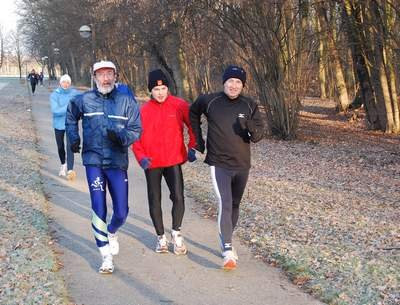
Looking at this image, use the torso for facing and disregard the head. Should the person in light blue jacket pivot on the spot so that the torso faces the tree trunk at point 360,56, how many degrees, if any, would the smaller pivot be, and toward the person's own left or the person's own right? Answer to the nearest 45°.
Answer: approximately 135° to the person's own left

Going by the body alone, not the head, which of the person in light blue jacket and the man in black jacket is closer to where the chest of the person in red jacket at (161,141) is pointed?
the man in black jacket

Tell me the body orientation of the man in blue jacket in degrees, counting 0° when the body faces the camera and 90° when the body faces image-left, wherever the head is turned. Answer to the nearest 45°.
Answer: approximately 0°

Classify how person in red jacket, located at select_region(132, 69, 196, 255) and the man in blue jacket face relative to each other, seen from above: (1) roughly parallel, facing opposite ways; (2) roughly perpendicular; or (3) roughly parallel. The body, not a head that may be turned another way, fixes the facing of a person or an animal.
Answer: roughly parallel

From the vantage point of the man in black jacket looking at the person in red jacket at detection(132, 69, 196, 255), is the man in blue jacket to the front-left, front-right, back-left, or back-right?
front-left

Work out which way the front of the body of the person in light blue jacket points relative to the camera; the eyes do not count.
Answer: toward the camera

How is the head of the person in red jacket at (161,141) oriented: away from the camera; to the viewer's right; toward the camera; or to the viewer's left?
toward the camera

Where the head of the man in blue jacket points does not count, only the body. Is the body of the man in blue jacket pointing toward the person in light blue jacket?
no

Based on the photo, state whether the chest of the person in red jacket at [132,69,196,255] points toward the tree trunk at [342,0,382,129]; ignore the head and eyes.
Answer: no

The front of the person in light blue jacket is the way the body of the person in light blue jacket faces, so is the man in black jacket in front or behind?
in front

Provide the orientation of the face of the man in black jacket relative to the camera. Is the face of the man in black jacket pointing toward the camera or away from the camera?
toward the camera

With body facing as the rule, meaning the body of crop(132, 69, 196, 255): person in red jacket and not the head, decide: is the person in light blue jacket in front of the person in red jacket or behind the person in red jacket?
behind

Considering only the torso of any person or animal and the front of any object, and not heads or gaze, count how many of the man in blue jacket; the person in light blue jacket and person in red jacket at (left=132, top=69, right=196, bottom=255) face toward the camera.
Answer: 3

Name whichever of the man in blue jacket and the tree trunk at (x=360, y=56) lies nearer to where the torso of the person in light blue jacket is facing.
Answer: the man in blue jacket

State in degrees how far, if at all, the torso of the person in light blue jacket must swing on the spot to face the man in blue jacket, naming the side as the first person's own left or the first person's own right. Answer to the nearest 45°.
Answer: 0° — they already face them

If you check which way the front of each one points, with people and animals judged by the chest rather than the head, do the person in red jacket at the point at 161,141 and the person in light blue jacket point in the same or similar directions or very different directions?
same or similar directions

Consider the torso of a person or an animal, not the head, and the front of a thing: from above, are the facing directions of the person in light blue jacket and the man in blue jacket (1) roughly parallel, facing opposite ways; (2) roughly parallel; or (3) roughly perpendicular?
roughly parallel

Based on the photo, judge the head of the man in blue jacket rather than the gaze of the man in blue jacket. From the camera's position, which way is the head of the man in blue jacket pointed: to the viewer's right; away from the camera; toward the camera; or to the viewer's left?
toward the camera

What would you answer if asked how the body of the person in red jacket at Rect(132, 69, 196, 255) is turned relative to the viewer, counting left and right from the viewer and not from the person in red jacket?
facing the viewer

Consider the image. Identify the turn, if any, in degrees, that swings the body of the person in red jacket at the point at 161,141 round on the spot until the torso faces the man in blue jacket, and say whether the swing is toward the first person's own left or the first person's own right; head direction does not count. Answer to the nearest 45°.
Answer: approximately 45° to the first person's own right
